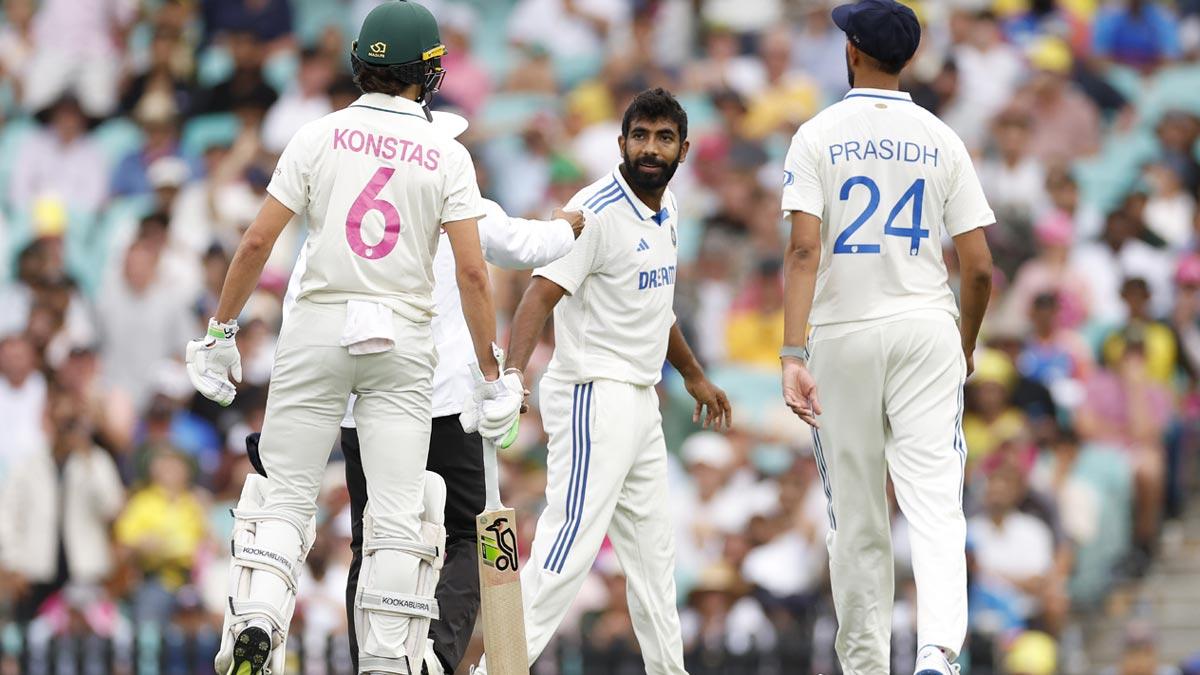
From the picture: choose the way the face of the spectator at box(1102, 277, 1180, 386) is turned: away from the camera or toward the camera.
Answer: toward the camera

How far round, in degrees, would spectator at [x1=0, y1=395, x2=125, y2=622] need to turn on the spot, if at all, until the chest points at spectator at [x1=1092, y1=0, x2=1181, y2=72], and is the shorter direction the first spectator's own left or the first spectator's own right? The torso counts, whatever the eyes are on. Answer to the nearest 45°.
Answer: approximately 90° to the first spectator's own left

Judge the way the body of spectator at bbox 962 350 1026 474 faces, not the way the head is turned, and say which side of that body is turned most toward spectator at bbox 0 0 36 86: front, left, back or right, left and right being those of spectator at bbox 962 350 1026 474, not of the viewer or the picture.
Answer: right

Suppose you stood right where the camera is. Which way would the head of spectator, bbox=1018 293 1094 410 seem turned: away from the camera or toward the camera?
toward the camera

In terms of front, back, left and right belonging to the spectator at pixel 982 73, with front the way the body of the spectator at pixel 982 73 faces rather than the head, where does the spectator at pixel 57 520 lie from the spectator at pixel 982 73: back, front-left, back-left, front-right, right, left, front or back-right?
front-right

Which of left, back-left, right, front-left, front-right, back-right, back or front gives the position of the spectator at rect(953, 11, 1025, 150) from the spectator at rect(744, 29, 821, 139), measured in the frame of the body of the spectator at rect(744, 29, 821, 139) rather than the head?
left

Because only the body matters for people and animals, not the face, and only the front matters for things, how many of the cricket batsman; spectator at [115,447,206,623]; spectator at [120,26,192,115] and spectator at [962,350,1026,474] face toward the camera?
3

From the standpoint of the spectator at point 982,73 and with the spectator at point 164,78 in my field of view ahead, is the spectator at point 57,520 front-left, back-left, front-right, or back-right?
front-left

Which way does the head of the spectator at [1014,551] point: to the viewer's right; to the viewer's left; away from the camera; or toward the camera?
toward the camera

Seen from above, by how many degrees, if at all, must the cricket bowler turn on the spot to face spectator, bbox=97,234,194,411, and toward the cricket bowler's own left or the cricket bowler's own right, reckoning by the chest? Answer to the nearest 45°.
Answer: approximately 180°

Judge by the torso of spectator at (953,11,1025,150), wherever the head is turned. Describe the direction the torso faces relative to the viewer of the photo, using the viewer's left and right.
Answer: facing the viewer

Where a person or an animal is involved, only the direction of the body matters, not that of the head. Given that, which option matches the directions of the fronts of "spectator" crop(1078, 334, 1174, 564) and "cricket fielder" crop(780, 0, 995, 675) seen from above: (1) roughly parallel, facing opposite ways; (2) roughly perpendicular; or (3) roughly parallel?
roughly parallel, facing opposite ways

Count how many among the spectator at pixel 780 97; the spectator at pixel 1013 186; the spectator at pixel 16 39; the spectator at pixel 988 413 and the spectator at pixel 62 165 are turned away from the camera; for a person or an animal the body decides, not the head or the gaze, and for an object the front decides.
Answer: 0

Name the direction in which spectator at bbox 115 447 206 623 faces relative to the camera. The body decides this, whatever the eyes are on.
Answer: toward the camera

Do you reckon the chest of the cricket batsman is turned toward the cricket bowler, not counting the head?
no
